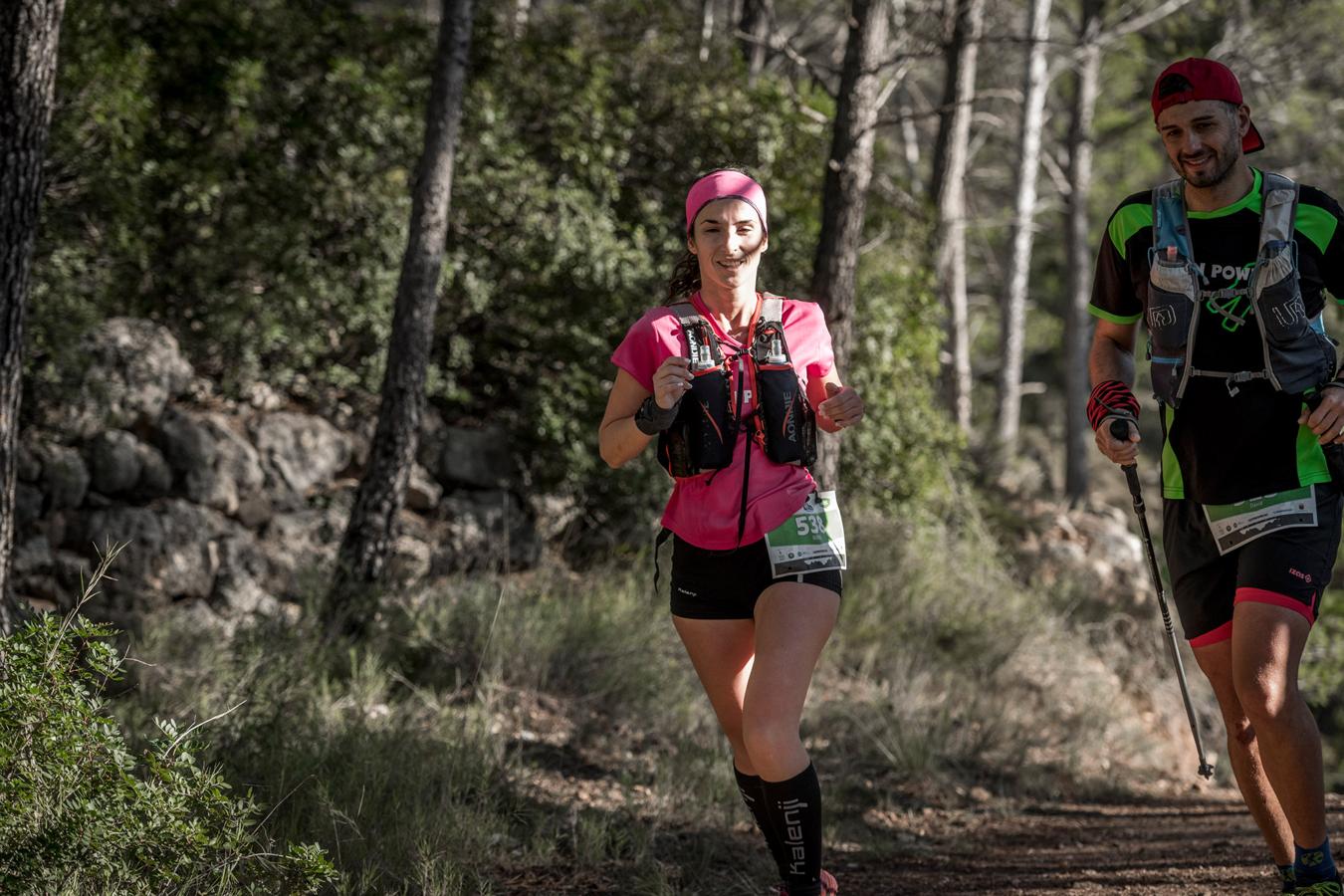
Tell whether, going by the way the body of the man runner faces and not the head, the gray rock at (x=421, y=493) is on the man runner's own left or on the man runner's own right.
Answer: on the man runner's own right

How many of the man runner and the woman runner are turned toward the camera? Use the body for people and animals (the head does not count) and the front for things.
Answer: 2

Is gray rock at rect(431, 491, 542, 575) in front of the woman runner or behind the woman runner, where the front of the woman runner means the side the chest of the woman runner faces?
behind

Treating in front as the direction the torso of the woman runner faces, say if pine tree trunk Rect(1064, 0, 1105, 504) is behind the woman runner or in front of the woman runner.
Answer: behind

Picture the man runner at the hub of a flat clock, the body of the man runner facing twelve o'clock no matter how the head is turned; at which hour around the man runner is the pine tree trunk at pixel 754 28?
The pine tree trunk is roughly at 5 o'clock from the man runner.

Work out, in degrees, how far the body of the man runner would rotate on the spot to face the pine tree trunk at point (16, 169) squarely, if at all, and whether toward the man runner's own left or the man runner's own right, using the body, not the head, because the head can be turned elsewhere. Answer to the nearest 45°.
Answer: approximately 90° to the man runner's own right

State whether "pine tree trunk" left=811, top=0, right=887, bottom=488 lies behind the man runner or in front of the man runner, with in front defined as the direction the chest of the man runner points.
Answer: behind

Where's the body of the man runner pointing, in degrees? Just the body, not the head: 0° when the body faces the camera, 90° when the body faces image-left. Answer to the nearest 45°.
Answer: approximately 0°

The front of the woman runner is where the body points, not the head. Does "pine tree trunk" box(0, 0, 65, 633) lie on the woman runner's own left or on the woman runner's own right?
on the woman runner's own right

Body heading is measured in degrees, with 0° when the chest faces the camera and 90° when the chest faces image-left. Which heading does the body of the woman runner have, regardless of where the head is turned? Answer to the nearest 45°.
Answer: approximately 0°
